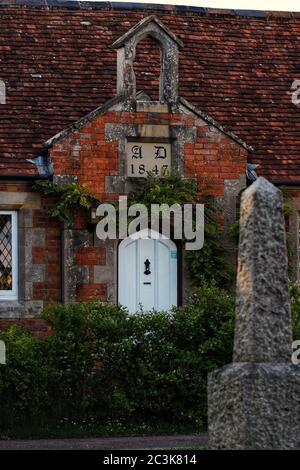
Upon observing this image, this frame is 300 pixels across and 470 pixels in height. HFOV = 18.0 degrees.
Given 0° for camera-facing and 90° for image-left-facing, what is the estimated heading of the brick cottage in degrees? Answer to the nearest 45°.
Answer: approximately 0°

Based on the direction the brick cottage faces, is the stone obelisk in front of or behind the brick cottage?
in front
